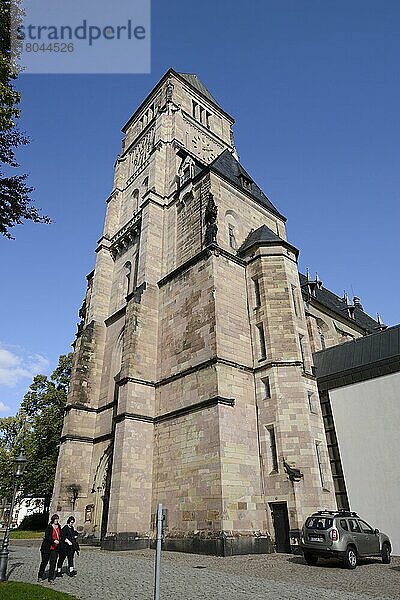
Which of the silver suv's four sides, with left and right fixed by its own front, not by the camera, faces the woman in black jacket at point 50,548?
back

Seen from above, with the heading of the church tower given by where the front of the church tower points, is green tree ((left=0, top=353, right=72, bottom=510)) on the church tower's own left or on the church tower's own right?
on the church tower's own right

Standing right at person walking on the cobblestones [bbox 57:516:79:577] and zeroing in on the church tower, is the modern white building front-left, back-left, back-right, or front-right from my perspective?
front-right

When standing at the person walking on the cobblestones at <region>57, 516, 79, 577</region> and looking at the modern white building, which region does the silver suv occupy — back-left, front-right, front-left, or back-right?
front-right

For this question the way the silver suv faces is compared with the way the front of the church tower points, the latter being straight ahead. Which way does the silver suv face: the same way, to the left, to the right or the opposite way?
the opposite way

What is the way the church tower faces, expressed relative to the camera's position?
facing the viewer and to the left of the viewer

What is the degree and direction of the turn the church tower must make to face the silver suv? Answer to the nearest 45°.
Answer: approximately 90° to its left

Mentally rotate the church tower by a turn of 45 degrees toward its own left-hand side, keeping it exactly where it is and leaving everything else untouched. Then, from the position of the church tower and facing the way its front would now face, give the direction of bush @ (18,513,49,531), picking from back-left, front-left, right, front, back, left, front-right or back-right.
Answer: back-right

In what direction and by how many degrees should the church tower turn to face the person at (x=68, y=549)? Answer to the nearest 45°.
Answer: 0° — it already faces them

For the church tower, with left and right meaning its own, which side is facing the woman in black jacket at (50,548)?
front

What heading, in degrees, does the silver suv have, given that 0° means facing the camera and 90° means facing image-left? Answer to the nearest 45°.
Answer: approximately 225°

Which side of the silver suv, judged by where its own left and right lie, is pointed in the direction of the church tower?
left
